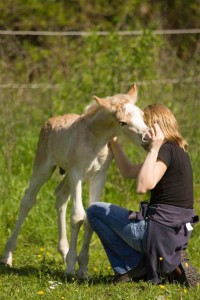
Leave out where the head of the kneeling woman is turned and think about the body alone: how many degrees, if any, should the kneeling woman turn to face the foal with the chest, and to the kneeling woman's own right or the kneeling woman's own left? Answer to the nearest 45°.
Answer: approximately 45° to the kneeling woman's own right

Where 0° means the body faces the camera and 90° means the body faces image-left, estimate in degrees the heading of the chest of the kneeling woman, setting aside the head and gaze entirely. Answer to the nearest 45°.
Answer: approximately 90°

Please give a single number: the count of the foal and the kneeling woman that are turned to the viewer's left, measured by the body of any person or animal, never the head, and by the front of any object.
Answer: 1

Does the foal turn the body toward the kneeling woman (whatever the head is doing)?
yes

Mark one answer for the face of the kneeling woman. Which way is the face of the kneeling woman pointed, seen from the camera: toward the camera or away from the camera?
away from the camera

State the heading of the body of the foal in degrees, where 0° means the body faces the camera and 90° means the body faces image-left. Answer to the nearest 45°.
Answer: approximately 315°
